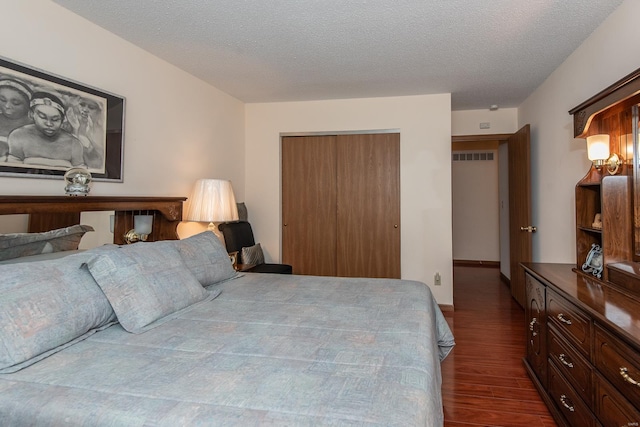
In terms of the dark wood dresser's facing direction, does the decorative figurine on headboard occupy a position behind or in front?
in front

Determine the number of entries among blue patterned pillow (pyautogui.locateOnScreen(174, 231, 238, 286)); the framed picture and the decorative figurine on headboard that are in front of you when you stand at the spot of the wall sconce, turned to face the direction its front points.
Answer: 3

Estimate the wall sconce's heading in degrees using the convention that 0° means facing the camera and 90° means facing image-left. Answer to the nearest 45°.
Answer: approximately 45°

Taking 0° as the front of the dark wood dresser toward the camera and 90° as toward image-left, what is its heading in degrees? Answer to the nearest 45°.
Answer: approximately 45°

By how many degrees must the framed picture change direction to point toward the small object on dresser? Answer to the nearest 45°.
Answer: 0° — it already faces it

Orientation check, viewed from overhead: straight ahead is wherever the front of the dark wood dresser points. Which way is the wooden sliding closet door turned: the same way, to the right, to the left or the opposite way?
to the left

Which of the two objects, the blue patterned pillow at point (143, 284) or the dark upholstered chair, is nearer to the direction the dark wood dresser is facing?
the blue patterned pillow

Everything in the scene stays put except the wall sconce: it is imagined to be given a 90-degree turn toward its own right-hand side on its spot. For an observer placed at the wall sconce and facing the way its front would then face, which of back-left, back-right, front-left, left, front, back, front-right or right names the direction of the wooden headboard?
left

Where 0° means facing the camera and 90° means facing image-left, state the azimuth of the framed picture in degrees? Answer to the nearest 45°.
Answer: approximately 315°

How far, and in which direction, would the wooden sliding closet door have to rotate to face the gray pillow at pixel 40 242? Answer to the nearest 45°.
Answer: approximately 45° to its right

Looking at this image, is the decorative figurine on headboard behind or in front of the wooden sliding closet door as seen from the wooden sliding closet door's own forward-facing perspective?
in front

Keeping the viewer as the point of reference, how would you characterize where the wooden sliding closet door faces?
facing the viewer

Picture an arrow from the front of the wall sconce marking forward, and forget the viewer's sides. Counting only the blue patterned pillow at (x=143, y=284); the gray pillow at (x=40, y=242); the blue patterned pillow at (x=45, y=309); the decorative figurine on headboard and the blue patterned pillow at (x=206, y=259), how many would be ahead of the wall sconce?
5
